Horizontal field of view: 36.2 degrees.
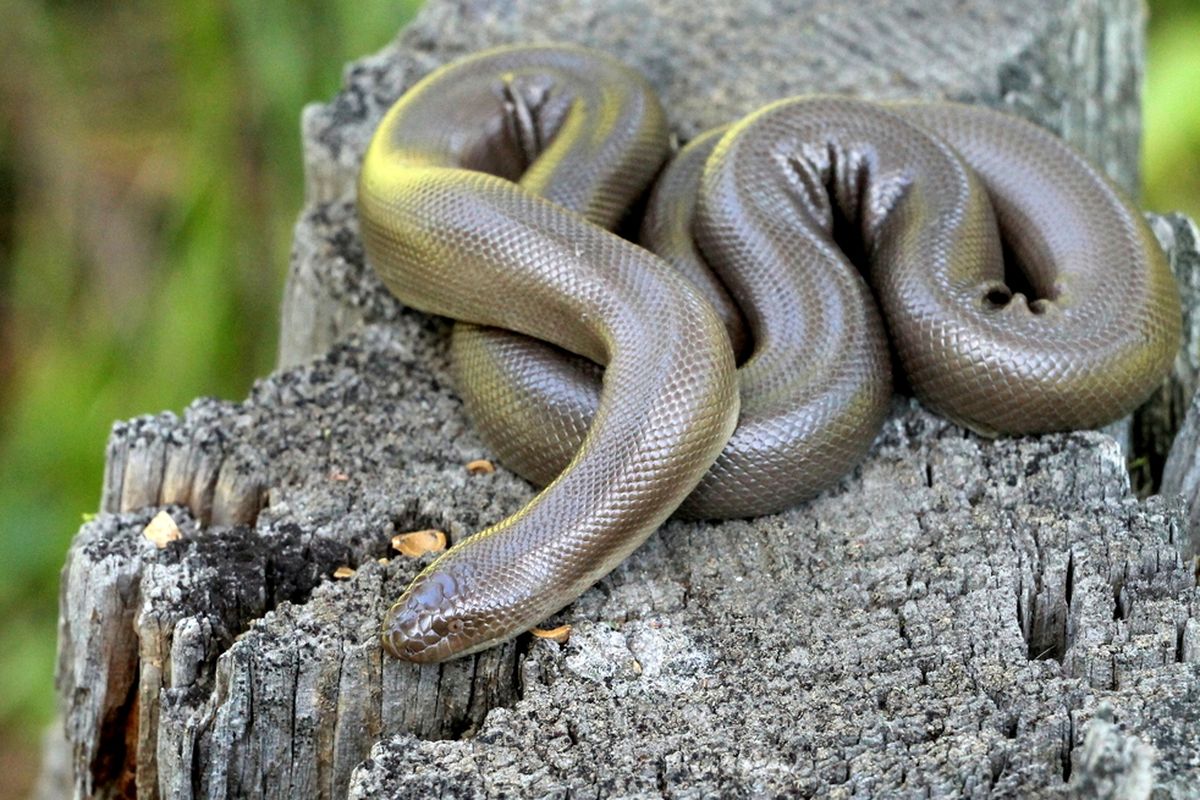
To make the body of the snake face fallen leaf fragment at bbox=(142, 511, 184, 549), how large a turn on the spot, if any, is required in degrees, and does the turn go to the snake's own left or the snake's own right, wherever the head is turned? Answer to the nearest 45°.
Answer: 0° — it already faces it

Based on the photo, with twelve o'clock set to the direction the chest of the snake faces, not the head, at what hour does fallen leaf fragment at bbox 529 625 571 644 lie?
The fallen leaf fragment is roughly at 11 o'clock from the snake.

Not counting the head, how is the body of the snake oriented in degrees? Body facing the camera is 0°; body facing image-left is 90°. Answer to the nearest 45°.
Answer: approximately 45°
